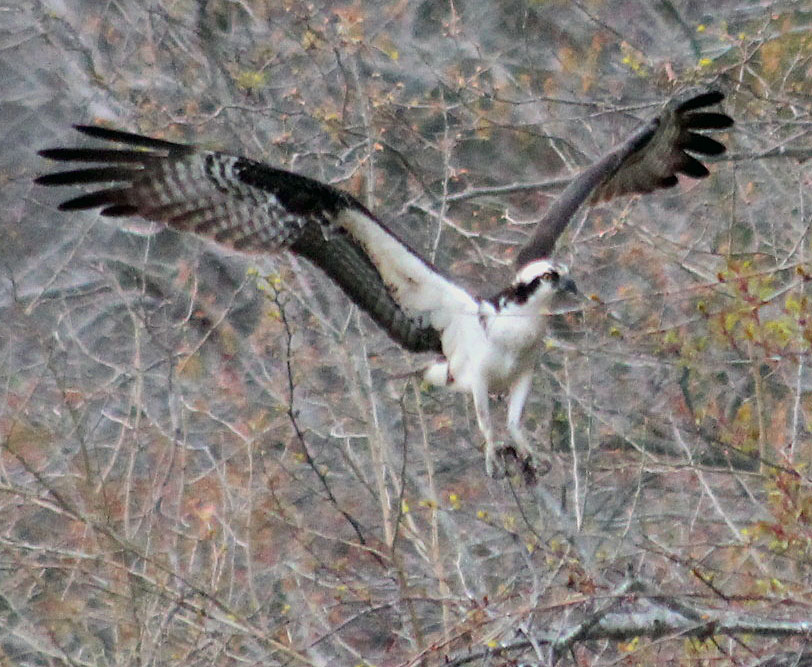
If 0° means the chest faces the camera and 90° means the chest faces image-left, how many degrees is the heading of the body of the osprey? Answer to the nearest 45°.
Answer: approximately 315°
